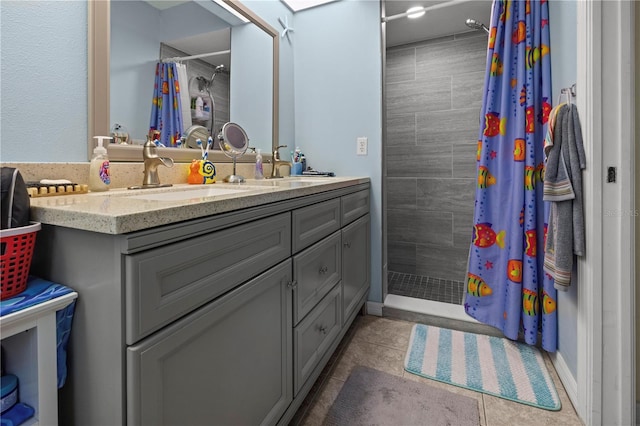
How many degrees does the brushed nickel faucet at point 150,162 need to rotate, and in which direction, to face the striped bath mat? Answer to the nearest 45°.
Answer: approximately 45° to its left

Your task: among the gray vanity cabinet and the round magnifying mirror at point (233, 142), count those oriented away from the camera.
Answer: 0

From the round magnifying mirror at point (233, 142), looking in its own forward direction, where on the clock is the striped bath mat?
The striped bath mat is roughly at 11 o'clock from the round magnifying mirror.

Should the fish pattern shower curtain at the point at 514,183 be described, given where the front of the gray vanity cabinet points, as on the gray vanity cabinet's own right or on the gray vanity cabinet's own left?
on the gray vanity cabinet's own left

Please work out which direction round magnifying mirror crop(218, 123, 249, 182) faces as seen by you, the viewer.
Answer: facing the viewer and to the right of the viewer

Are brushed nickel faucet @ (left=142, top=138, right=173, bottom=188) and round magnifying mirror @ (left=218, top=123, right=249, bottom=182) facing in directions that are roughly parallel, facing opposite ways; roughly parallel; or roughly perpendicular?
roughly parallel
